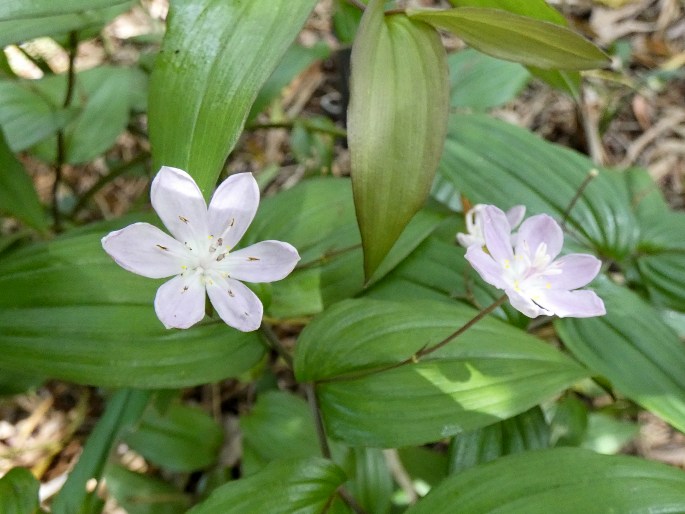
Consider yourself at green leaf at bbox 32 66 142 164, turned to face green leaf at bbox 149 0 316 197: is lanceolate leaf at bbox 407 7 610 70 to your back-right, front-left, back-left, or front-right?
front-left

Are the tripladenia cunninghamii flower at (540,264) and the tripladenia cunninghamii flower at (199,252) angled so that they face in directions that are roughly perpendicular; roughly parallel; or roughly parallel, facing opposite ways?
roughly parallel

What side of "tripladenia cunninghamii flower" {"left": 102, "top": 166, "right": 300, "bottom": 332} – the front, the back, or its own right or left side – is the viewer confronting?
front

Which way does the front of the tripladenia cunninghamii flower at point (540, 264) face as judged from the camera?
facing the viewer and to the right of the viewer

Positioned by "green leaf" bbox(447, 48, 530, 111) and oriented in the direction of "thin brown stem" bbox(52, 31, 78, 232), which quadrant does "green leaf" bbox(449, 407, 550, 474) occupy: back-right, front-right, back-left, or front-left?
front-left
